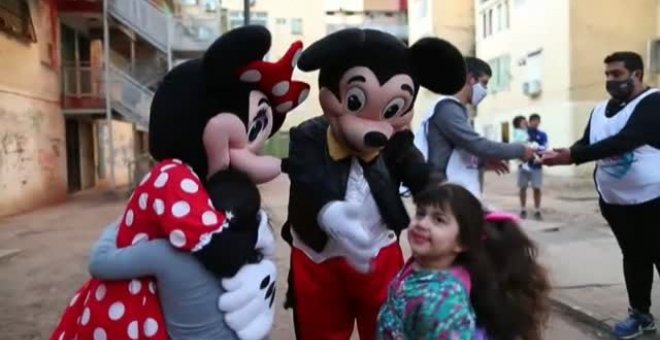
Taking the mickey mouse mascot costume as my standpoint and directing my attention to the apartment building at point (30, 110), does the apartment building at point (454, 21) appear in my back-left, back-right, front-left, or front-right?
front-right

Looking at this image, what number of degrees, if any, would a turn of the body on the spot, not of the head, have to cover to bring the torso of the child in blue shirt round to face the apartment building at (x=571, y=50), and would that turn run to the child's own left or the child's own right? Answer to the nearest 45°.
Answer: approximately 135° to the child's own right

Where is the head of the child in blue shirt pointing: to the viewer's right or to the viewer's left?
to the viewer's left

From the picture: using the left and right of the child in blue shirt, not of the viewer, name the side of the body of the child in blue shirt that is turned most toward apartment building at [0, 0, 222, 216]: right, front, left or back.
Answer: right

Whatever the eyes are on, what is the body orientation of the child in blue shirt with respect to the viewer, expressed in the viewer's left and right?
facing the viewer and to the left of the viewer
